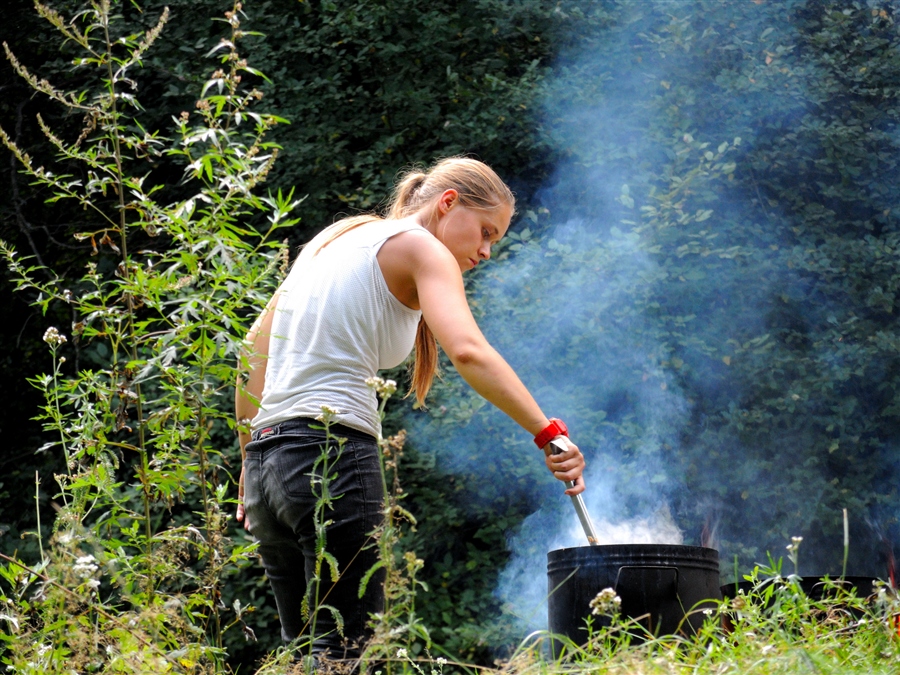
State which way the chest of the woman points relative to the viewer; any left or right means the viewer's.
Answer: facing away from the viewer and to the right of the viewer

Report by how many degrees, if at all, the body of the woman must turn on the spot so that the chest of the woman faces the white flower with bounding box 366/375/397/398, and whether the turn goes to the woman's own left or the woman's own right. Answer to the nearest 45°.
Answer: approximately 135° to the woman's own right

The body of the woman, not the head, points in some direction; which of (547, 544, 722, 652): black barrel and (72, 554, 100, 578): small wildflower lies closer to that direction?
the black barrel

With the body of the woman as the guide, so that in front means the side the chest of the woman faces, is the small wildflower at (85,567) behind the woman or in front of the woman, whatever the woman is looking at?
behind
